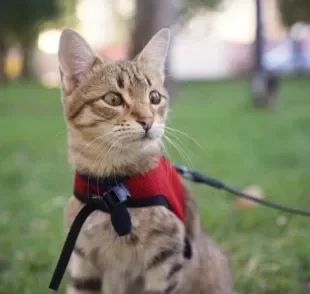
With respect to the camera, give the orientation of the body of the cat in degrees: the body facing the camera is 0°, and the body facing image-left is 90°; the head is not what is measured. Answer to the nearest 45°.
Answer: approximately 45°

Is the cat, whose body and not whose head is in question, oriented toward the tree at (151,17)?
no

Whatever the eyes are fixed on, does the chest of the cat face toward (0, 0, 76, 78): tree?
no
